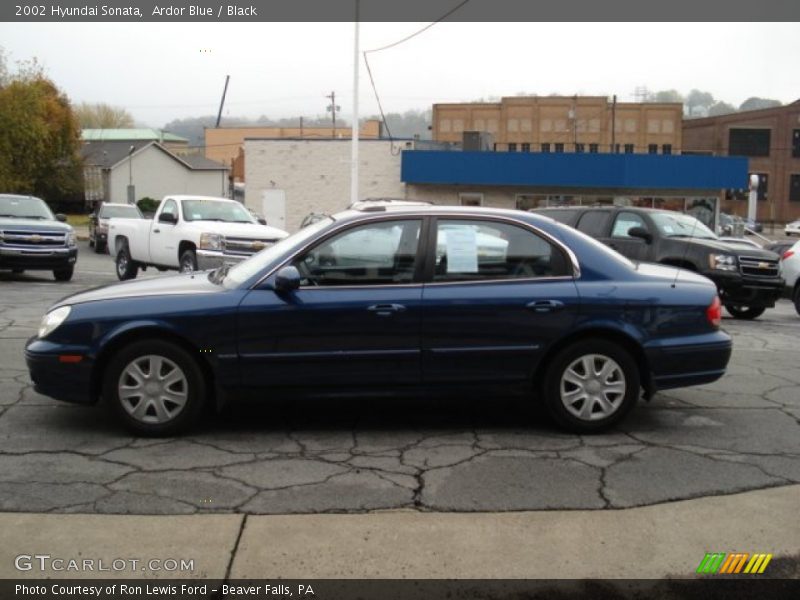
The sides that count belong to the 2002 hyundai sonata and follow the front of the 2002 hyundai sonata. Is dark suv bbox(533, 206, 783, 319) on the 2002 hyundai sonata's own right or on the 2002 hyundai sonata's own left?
on the 2002 hyundai sonata's own right

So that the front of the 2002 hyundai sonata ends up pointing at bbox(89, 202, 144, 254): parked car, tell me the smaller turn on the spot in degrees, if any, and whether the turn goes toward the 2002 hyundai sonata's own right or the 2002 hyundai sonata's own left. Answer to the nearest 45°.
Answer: approximately 90° to the 2002 hyundai sonata's own right

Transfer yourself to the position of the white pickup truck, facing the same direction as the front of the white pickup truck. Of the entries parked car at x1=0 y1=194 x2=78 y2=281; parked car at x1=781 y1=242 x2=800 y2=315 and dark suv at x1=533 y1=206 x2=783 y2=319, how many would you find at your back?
1

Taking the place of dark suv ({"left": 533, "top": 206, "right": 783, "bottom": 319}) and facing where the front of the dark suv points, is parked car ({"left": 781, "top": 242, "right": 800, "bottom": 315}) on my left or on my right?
on my left

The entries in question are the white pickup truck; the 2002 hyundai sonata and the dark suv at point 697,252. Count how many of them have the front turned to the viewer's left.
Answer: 1

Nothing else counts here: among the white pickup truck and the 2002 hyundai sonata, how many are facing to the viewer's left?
1

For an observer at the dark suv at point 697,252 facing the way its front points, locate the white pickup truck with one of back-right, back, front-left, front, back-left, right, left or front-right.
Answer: back-right

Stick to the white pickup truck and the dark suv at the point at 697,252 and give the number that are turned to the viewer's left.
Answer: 0

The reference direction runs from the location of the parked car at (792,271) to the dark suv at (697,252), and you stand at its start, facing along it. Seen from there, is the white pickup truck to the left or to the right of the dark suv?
right

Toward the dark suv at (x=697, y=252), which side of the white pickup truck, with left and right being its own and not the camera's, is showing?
front

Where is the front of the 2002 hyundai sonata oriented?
to the viewer's left

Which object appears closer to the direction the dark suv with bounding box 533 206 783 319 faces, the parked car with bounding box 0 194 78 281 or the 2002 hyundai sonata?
the 2002 hyundai sonata

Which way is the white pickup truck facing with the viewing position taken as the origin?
facing the viewer and to the right of the viewer

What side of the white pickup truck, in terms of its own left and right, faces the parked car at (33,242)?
back

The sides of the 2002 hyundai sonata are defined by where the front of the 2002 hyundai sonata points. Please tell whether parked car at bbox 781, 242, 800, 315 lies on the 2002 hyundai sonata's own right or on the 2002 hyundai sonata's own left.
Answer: on the 2002 hyundai sonata's own right

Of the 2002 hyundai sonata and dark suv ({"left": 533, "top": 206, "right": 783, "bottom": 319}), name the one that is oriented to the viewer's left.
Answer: the 2002 hyundai sonata
